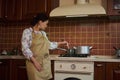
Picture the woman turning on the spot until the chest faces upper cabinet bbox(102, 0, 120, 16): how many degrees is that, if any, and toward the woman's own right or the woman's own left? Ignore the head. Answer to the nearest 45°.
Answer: approximately 45° to the woman's own left

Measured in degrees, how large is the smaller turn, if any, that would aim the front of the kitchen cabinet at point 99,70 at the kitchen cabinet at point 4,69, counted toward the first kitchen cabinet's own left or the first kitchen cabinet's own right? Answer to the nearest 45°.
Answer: approximately 90° to the first kitchen cabinet's own right

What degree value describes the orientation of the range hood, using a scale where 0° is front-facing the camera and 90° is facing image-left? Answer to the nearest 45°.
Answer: approximately 0°

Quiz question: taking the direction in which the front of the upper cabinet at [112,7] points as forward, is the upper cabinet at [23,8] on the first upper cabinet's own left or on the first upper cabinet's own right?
on the first upper cabinet's own right

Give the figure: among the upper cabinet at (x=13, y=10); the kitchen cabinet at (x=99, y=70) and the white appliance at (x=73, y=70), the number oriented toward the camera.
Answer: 3

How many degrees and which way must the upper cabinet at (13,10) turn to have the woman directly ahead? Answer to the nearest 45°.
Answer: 0° — it already faces them

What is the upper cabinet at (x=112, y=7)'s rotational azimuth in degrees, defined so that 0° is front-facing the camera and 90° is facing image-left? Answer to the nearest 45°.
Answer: approximately 0°

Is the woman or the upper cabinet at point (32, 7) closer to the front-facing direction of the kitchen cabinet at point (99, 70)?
the woman
